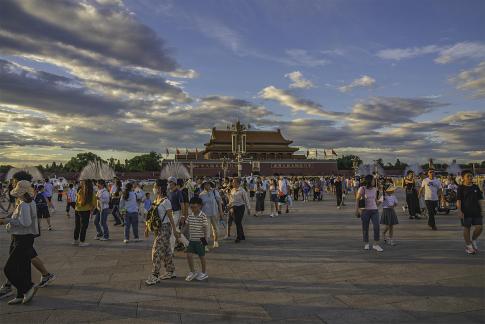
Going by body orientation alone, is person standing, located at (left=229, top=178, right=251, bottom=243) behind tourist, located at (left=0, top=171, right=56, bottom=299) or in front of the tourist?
behind

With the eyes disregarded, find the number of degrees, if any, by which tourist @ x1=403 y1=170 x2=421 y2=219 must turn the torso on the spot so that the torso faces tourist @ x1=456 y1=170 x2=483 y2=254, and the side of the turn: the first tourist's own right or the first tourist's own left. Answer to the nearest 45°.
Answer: approximately 45° to the first tourist's own left

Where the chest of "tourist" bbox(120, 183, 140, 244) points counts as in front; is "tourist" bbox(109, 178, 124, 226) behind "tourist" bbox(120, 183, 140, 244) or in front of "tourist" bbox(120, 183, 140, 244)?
in front

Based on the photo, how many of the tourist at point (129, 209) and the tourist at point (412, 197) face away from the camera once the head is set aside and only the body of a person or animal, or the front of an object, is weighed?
1

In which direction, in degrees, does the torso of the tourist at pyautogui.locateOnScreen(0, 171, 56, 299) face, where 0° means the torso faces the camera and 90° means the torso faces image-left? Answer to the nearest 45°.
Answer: approximately 90°
